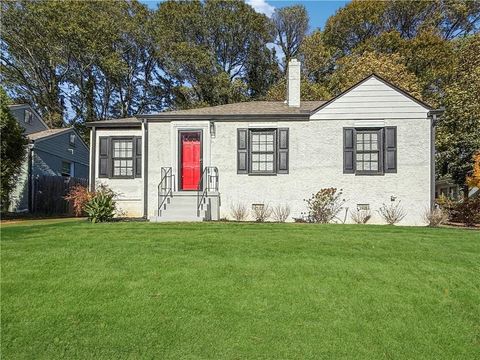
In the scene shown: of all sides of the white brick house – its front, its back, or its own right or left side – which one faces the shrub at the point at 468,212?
left

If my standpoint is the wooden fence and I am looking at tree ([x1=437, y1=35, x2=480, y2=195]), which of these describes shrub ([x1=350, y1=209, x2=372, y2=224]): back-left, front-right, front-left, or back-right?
front-right

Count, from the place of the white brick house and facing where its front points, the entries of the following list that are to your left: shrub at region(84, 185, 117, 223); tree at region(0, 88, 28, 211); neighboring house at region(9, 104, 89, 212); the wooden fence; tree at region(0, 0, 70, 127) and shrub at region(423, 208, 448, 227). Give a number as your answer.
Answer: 1

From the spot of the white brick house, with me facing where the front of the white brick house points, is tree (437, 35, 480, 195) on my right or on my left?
on my left

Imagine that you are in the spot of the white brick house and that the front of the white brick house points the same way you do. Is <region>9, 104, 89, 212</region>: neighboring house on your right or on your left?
on your right

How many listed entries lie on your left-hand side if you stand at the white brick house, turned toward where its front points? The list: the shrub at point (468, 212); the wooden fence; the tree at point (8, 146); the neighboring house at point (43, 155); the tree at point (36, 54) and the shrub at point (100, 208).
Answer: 1

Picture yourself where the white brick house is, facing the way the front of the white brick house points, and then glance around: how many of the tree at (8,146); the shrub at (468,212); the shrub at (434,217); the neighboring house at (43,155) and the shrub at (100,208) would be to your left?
2

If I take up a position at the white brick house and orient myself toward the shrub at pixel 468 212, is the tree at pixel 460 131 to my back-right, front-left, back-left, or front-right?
front-left

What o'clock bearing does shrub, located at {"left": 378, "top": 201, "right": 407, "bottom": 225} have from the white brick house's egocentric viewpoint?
The shrub is roughly at 9 o'clock from the white brick house.

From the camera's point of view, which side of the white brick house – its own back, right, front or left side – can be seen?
front

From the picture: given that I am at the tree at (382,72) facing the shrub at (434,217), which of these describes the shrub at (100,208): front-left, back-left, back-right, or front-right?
front-right

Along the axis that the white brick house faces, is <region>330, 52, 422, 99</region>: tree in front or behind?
behind

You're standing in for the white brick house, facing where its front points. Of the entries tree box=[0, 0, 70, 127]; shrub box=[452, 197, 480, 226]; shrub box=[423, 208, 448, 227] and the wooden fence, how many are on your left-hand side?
2

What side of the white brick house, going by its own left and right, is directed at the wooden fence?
right
